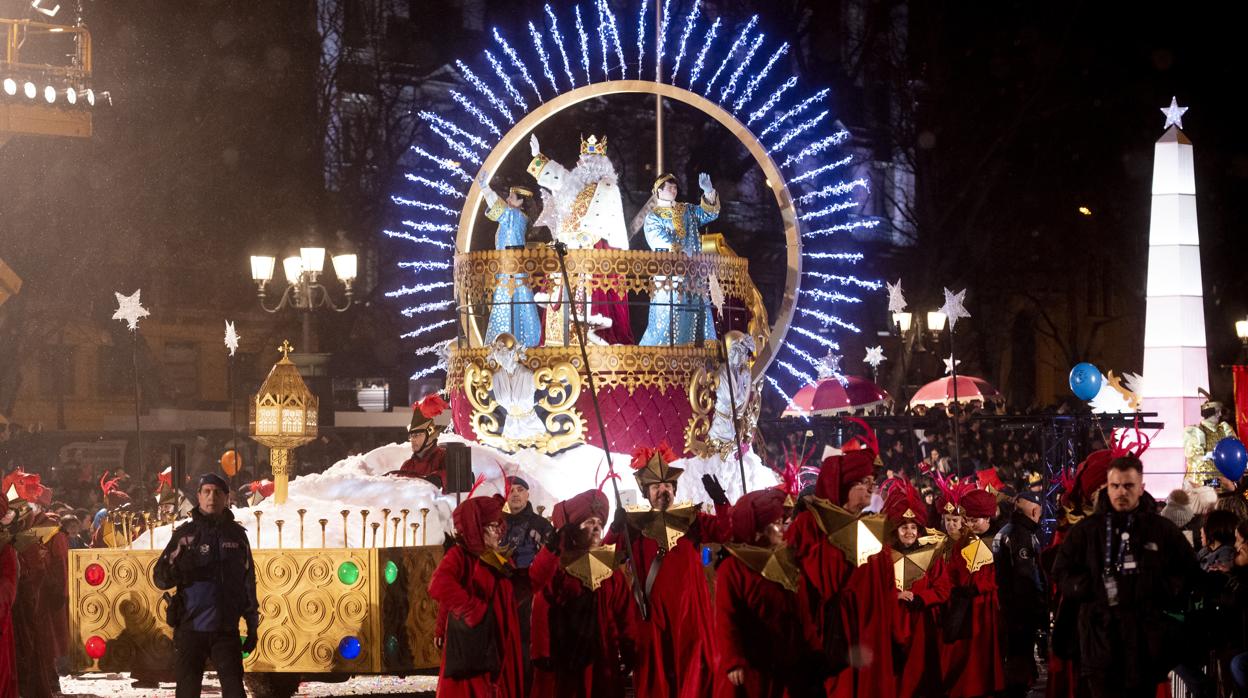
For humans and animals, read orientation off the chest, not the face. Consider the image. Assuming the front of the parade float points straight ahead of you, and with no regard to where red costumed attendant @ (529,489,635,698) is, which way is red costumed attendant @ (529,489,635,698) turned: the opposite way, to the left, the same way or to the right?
to the left

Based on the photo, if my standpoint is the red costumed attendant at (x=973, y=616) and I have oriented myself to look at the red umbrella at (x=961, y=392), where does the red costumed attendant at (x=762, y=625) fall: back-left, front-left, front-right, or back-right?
back-left

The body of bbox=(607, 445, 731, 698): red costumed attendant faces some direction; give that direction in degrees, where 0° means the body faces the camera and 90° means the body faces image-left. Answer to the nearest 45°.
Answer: approximately 0°

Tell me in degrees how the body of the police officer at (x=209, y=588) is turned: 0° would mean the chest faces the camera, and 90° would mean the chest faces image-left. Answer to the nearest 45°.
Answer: approximately 0°

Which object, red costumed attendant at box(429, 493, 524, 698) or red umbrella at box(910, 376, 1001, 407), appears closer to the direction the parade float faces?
the red costumed attendant

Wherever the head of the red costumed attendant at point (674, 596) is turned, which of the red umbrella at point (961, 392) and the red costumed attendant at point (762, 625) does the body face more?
the red costumed attendant

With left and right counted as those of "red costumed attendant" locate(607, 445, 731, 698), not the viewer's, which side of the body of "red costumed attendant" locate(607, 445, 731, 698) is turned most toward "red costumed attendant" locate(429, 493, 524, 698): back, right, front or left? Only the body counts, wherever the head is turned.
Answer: right

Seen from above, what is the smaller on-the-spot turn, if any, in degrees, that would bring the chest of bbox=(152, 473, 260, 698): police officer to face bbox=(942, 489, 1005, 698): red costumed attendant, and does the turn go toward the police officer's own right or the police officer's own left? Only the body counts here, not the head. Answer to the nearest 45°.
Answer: approximately 90° to the police officer's own left

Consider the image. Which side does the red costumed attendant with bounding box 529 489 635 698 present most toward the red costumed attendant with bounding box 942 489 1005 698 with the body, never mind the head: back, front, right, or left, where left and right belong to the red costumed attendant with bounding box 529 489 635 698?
left

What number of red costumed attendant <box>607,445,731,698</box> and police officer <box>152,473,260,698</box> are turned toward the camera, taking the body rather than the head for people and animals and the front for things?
2

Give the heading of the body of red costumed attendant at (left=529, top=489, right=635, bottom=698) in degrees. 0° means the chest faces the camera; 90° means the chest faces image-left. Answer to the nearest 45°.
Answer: approximately 315°

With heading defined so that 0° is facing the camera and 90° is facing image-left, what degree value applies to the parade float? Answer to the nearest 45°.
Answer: approximately 45°
